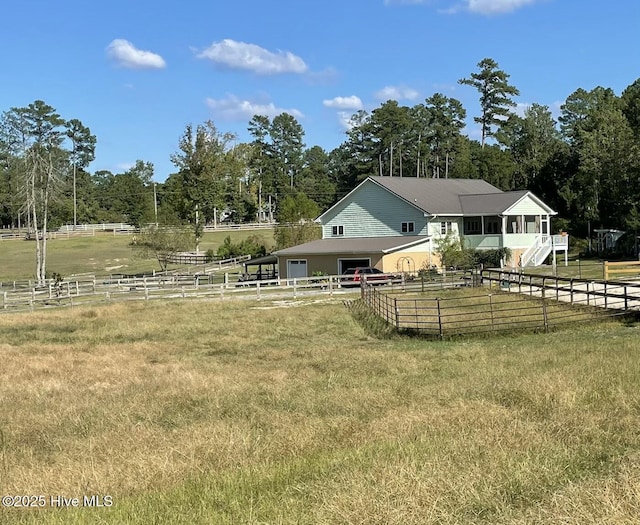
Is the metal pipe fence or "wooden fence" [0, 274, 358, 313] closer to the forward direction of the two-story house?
the metal pipe fence

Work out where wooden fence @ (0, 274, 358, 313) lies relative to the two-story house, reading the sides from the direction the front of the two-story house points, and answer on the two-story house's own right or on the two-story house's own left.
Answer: on the two-story house's own right

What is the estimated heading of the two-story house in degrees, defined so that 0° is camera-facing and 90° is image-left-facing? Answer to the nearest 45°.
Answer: approximately 315°

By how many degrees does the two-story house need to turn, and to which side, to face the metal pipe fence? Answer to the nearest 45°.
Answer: approximately 45° to its right
